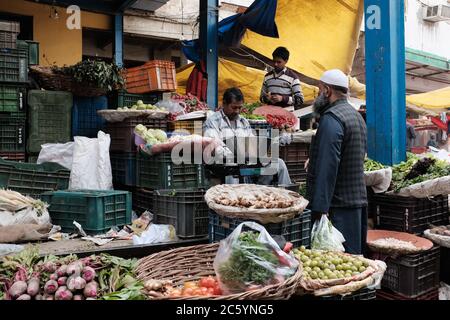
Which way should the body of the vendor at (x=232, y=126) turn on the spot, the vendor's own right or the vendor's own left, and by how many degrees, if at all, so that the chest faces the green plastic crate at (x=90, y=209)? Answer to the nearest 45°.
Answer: approximately 90° to the vendor's own right

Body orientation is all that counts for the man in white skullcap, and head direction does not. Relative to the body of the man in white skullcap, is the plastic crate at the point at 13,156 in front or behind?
in front

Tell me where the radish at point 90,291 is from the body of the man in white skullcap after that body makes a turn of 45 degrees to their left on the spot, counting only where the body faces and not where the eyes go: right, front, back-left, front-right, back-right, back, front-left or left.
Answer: front-left

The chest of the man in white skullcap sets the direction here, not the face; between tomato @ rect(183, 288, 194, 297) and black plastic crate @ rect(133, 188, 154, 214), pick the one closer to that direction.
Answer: the black plastic crate

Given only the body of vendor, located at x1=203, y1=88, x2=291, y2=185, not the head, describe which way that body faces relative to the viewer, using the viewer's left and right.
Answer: facing the viewer and to the right of the viewer

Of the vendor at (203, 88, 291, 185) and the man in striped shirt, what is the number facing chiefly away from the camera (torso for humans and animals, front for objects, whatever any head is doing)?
0

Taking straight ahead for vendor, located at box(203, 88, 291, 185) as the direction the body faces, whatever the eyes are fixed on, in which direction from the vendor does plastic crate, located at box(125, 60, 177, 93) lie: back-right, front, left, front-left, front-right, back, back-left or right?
back

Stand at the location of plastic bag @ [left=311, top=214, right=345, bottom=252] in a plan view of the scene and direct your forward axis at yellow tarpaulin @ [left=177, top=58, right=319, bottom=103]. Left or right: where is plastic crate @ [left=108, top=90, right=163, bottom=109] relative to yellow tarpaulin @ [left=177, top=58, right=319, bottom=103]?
left

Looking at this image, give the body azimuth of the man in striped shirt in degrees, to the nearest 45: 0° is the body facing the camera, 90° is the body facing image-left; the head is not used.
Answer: approximately 45°

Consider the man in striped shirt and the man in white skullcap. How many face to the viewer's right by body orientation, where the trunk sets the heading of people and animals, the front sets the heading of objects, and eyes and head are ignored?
0

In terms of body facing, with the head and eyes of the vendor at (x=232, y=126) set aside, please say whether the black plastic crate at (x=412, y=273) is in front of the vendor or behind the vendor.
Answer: in front

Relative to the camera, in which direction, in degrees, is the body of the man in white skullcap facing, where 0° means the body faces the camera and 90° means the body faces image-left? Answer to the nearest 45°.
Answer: approximately 135°

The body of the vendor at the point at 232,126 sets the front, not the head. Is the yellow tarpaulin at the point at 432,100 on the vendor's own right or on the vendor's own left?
on the vendor's own left
